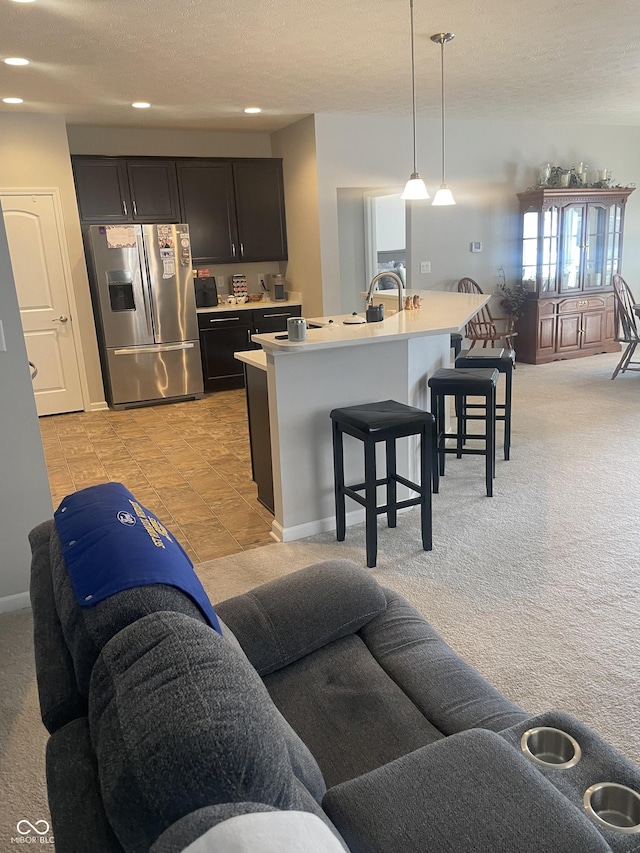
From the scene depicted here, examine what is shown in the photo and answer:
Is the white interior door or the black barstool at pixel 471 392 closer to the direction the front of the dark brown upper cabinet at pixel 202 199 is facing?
the black barstool

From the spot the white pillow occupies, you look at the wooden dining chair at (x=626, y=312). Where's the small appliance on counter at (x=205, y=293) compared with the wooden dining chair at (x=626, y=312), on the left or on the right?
left

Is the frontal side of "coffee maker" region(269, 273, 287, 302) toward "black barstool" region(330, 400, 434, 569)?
yes

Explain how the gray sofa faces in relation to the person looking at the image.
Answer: facing away from the viewer and to the right of the viewer

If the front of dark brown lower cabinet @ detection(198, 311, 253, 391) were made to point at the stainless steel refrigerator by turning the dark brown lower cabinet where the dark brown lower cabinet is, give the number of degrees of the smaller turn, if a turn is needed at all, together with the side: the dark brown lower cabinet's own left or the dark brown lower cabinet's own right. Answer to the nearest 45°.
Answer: approximately 45° to the dark brown lower cabinet's own right

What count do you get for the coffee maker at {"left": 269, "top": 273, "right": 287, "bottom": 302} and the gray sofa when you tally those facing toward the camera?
1

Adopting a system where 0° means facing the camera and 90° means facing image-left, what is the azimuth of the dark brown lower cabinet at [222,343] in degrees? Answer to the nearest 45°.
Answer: approximately 0°
